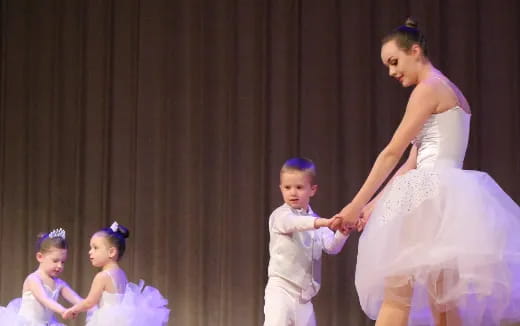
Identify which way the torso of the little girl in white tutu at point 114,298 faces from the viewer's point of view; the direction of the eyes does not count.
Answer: to the viewer's left

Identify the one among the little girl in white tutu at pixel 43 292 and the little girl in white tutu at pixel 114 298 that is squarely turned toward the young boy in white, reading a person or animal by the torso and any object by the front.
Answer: the little girl in white tutu at pixel 43 292

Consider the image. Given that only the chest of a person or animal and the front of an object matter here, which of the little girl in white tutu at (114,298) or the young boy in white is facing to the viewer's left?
the little girl in white tutu

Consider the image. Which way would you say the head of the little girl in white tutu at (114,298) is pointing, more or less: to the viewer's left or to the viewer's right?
to the viewer's left

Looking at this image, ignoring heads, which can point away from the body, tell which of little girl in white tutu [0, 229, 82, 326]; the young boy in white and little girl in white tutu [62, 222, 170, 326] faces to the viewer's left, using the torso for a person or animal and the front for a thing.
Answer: little girl in white tutu [62, 222, 170, 326]

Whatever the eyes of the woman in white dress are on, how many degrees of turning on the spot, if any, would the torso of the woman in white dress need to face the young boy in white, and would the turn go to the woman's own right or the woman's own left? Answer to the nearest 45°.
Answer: approximately 45° to the woman's own right

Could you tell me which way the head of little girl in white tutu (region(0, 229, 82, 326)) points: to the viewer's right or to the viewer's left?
to the viewer's right

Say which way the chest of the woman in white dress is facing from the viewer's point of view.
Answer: to the viewer's left

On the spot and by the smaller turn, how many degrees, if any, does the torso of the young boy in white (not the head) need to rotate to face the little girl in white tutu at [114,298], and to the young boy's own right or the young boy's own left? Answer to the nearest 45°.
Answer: approximately 180°
